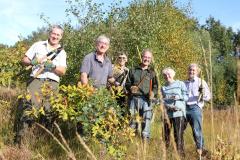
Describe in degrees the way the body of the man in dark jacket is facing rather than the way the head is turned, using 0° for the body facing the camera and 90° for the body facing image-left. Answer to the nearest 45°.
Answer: approximately 0°

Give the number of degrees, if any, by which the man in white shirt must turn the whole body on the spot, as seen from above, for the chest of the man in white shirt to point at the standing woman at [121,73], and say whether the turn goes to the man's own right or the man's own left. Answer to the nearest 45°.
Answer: approximately 135° to the man's own left

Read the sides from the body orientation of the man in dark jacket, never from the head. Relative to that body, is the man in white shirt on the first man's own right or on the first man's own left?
on the first man's own right

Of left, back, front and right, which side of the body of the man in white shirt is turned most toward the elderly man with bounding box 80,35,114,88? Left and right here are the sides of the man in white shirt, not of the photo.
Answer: left

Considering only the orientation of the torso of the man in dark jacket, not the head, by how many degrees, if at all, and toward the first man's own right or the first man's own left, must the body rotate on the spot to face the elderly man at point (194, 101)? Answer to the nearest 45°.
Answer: approximately 90° to the first man's own left

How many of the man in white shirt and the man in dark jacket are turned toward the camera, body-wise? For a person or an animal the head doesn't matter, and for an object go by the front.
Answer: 2

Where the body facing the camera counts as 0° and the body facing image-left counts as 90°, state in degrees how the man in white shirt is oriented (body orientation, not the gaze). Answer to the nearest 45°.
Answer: approximately 0°
